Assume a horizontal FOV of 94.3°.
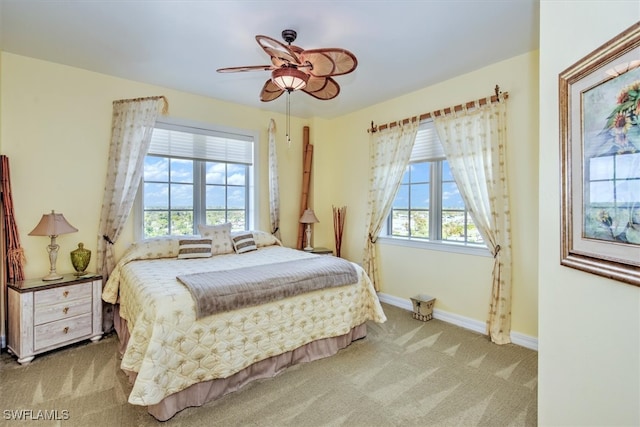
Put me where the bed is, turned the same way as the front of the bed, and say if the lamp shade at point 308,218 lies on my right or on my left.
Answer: on my left

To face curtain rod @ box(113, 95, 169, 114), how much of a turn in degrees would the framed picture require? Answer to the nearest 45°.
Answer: approximately 45° to its right

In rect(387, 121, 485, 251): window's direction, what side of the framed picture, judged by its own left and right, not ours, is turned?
right

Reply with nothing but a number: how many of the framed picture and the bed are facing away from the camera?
0

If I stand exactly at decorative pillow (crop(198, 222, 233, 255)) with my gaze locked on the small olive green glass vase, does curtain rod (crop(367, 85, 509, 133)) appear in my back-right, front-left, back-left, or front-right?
back-left

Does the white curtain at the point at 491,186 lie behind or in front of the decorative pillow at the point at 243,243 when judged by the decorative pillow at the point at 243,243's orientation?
in front

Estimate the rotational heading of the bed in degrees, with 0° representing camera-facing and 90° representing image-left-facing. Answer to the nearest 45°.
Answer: approximately 315°

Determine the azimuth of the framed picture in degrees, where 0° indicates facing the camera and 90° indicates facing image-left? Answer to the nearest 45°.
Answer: approximately 45°

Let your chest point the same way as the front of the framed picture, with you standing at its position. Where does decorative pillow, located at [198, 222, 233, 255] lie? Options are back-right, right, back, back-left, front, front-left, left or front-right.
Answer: front-right

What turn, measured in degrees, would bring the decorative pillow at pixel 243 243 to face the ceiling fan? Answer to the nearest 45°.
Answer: approximately 45° to its right
